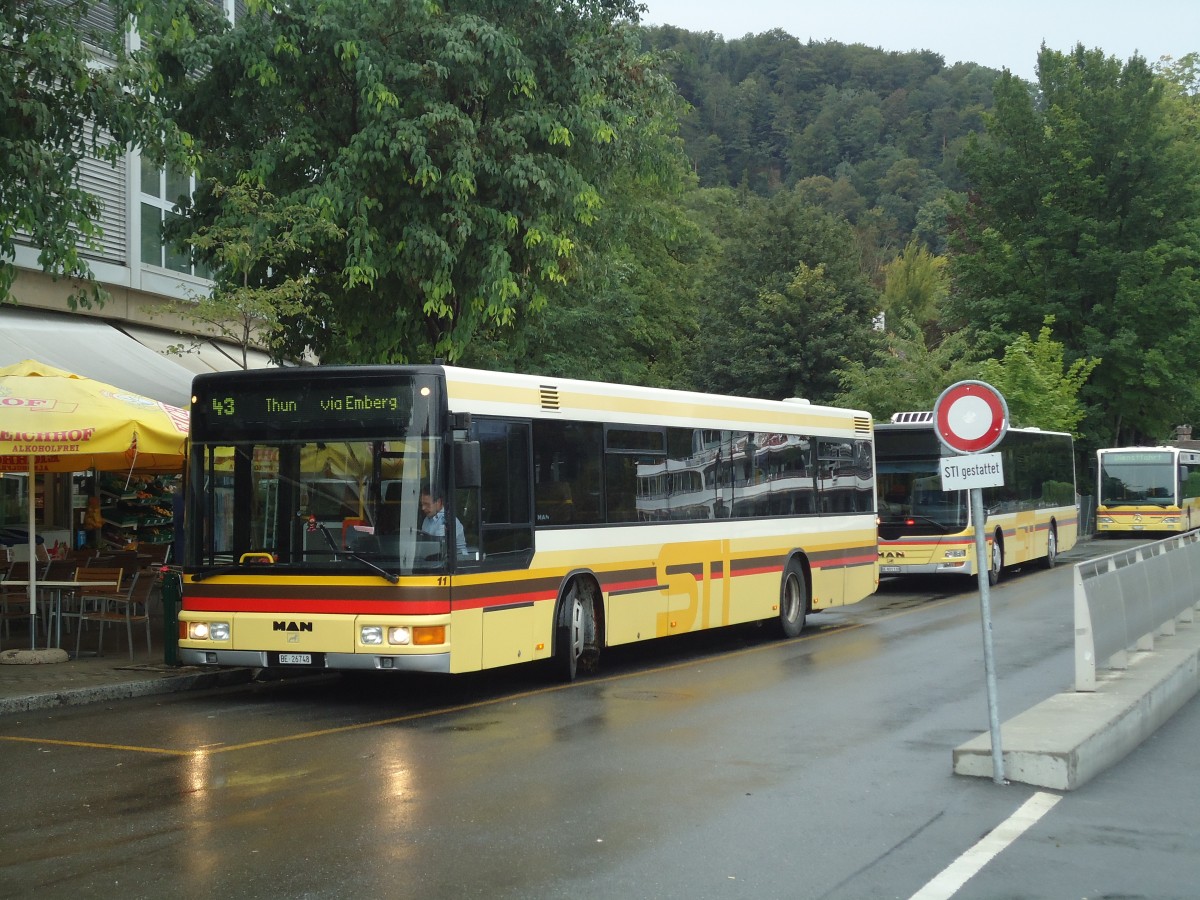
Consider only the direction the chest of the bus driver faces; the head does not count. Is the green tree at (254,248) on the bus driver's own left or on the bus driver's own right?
on the bus driver's own right

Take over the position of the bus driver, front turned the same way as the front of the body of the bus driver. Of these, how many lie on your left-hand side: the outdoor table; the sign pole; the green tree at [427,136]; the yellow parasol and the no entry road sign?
2

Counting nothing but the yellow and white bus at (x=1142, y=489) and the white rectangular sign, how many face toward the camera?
2

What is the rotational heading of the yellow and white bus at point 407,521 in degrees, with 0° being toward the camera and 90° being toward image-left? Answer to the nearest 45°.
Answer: approximately 45°

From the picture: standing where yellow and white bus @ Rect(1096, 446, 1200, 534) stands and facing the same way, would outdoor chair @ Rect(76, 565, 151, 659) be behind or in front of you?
in front

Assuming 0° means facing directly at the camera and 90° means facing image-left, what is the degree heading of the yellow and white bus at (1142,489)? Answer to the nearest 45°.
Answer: approximately 0°

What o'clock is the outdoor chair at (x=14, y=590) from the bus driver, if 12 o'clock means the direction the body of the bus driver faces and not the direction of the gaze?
The outdoor chair is roughly at 3 o'clock from the bus driver.
